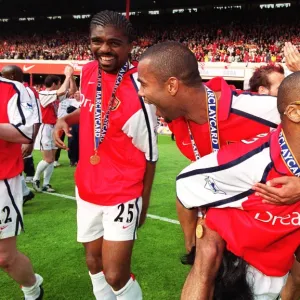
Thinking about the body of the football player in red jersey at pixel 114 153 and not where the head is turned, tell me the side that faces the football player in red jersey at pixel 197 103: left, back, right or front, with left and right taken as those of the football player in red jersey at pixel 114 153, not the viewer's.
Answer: left

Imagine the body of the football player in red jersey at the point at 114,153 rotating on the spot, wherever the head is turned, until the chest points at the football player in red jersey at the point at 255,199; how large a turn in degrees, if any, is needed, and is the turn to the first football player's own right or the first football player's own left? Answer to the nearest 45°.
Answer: approximately 90° to the first football player's own left

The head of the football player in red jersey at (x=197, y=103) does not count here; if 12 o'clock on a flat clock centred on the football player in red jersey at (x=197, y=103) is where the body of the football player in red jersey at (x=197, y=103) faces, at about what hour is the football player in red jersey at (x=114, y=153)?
the football player in red jersey at (x=114, y=153) is roughly at 3 o'clock from the football player in red jersey at (x=197, y=103).

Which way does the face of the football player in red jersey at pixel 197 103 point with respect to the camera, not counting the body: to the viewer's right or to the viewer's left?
to the viewer's left

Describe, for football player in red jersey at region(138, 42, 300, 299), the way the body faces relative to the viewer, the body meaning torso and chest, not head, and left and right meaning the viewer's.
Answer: facing the viewer and to the left of the viewer

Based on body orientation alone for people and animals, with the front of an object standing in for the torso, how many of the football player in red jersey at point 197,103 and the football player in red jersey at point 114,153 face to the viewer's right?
0
